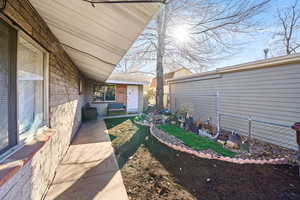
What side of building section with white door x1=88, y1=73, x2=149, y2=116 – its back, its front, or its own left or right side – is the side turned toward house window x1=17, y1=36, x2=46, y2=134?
front

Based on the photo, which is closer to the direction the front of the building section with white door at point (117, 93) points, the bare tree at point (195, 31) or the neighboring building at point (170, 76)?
the bare tree

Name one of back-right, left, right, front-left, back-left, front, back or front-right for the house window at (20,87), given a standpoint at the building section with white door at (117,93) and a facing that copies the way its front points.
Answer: front

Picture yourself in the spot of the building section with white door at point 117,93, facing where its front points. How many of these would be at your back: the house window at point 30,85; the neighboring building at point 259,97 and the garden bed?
0

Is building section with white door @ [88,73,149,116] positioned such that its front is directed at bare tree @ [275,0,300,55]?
no

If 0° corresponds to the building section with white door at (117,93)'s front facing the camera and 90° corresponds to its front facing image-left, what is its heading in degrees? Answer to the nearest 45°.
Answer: approximately 0°

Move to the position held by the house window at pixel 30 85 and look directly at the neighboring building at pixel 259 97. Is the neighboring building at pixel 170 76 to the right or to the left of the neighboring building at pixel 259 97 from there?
left

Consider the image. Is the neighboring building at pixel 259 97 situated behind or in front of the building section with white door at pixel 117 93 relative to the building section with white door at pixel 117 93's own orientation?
in front

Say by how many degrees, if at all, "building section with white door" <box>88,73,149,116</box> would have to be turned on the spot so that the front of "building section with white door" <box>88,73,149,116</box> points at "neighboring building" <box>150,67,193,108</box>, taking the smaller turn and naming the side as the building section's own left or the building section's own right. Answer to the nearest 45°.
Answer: approximately 135° to the building section's own left

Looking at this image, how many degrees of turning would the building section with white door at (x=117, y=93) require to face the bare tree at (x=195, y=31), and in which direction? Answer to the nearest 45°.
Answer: approximately 45° to its left

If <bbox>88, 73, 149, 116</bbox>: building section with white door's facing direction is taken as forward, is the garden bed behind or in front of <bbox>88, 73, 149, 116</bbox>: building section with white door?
in front

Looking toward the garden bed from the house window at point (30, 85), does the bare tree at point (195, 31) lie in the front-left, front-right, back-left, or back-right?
front-left

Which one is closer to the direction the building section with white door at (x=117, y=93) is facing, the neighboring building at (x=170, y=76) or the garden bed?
the garden bed

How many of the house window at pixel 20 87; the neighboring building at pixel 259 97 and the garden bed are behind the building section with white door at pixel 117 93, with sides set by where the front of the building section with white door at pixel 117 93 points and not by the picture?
0
